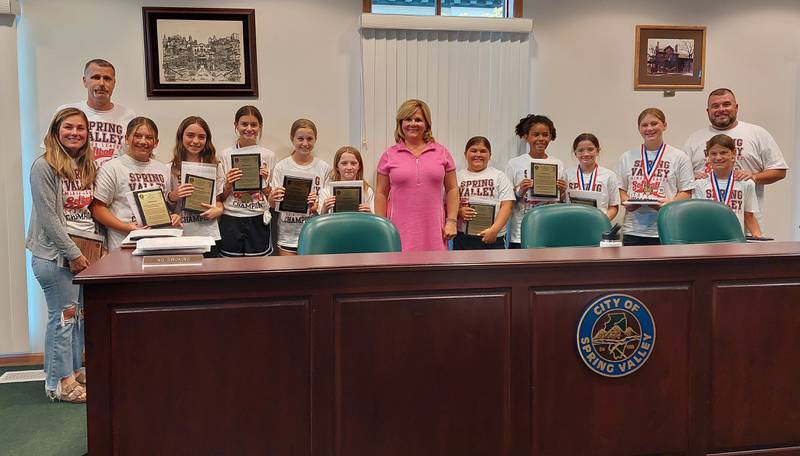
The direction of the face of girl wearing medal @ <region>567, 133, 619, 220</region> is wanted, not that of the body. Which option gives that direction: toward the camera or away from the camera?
toward the camera

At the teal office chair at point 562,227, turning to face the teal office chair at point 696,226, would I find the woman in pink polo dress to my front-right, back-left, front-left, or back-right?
back-left

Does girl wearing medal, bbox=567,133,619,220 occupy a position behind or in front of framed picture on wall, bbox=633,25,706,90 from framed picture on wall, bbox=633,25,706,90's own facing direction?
in front

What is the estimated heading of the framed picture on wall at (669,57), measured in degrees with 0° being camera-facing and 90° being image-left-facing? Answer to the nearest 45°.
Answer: approximately 0°

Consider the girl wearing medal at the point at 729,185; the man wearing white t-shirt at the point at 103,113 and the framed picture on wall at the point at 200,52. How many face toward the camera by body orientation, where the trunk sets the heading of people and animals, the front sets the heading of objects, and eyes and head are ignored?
3

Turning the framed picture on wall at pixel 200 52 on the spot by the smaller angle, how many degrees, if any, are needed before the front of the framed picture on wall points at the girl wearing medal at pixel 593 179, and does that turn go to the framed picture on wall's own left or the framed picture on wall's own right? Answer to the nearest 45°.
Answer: approximately 90° to the framed picture on wall's own left

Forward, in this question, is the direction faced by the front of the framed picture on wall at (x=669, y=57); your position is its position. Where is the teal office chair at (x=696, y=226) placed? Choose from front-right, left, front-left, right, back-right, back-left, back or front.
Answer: front

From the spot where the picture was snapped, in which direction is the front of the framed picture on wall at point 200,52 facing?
facing the viewer

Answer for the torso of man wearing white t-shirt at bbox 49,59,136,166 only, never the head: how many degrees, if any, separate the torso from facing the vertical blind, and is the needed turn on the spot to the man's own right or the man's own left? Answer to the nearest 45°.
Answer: approximately 90° to the man's own left

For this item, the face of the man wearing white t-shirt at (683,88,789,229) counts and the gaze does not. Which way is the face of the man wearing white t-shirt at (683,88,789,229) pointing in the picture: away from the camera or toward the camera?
toward the camera

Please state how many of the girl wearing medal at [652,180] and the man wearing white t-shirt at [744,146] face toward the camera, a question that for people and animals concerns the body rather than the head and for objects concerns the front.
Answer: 2

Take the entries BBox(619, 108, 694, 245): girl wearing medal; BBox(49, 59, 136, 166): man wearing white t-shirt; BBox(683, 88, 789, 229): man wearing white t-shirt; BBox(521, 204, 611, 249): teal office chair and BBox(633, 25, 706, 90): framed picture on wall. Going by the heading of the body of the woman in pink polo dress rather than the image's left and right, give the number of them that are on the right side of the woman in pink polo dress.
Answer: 1

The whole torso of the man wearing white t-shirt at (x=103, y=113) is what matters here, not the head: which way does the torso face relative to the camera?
toward the camera

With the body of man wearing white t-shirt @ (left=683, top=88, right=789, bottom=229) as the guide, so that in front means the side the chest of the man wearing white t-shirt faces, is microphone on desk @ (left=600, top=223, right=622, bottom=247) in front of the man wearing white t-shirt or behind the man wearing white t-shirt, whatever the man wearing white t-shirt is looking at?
in front

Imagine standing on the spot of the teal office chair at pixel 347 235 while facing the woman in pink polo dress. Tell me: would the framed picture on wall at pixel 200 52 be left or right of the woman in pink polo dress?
left
